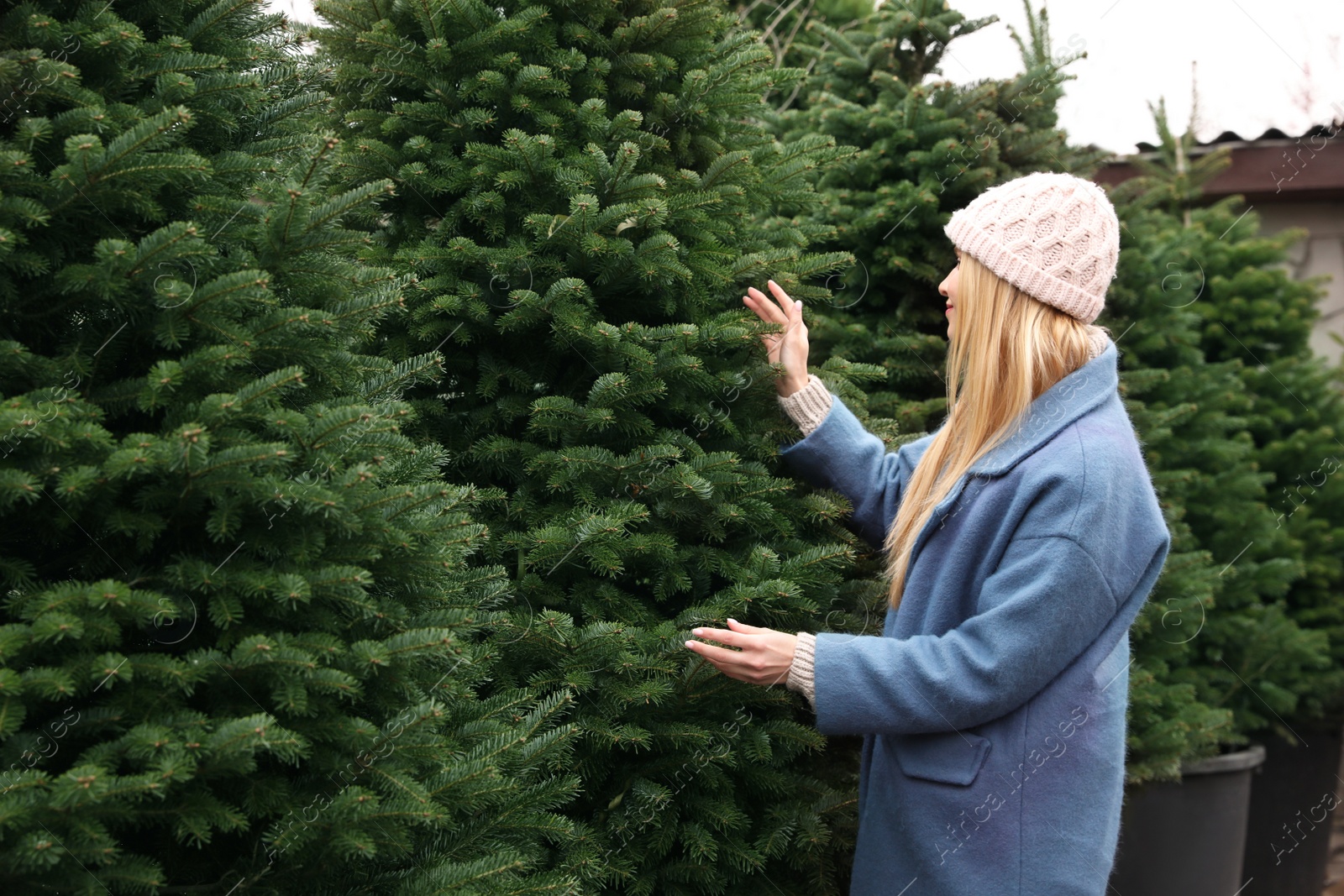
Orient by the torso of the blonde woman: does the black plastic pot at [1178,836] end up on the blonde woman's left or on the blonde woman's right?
on the blonde woman's right

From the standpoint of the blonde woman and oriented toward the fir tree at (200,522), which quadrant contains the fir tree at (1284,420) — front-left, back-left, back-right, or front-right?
back-right

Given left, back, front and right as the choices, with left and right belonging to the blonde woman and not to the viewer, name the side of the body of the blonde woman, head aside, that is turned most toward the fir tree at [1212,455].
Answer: right

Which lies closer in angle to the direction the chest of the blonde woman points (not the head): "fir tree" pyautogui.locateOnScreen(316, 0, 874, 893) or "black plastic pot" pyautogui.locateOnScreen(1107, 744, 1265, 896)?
the fir tree

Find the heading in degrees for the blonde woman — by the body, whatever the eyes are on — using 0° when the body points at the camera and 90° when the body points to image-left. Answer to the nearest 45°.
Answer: approximately 90°

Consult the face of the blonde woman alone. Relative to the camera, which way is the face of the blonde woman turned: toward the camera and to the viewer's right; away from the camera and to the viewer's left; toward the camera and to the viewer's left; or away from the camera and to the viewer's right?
away from the camera and to the viewer's left
